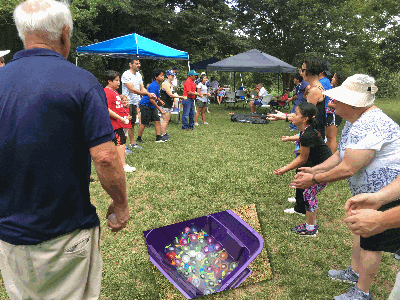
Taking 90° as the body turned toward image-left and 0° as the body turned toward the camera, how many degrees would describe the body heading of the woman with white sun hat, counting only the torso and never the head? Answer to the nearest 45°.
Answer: approximately 90°

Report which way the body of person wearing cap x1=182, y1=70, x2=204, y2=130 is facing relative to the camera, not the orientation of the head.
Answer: to the viewer's right

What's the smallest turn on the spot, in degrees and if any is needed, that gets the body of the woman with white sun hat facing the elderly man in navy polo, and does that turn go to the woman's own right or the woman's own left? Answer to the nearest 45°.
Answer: approximately 45° to the woman's own left

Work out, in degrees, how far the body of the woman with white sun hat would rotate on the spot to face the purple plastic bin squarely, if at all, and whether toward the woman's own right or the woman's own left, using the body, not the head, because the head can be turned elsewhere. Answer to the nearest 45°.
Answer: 0° — they already face it

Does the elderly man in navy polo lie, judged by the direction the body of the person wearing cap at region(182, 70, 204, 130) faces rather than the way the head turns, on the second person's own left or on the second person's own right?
on the second person's own right

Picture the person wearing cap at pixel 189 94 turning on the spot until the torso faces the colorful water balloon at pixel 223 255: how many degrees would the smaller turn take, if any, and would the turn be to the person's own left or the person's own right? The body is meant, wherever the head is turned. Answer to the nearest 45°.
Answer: approximately 90° to the person's own right

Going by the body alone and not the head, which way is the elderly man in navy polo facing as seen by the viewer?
away from the camera

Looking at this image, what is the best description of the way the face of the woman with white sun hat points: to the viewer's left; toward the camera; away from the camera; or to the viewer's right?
to the viewer's left

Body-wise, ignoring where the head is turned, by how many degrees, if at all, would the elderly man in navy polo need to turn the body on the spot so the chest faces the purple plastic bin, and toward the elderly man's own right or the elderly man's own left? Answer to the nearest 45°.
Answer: approximately 45° to the elderly man's own right

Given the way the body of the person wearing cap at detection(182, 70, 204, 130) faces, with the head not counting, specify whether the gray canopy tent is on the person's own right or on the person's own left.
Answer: on the person's own left

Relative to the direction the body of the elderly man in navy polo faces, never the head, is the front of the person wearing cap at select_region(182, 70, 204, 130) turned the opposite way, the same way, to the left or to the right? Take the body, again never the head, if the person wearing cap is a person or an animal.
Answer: to the right
